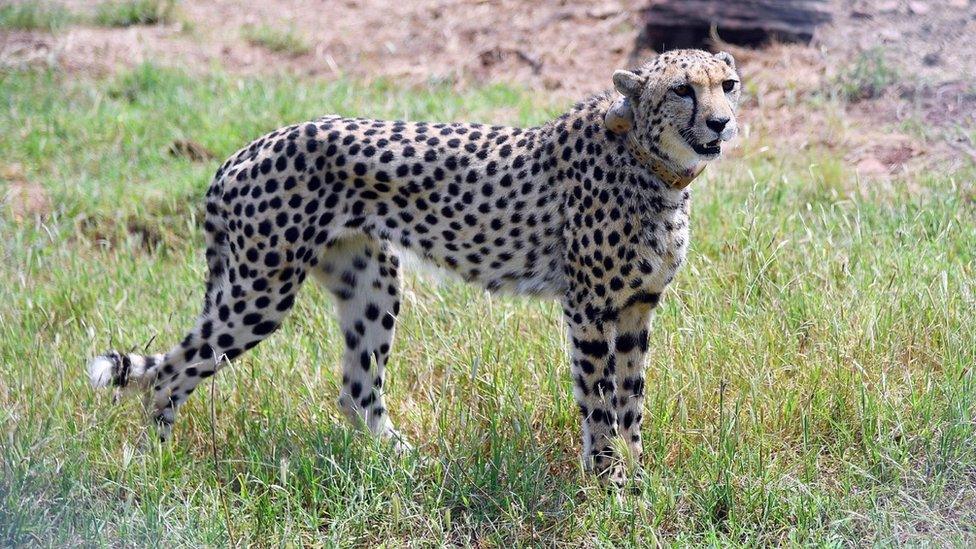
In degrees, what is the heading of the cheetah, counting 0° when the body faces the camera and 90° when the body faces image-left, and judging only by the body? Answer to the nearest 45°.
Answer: approximately 270°

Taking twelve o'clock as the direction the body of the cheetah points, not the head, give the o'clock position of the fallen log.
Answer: The fallen log is roughly at 10 o'clock from the cheetah.
